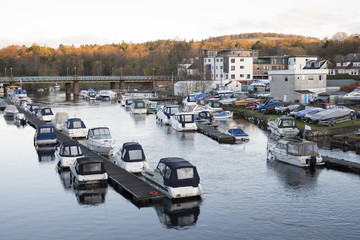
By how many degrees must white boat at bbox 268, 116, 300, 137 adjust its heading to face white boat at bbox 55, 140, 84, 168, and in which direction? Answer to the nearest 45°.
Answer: approximately 90° to its left
